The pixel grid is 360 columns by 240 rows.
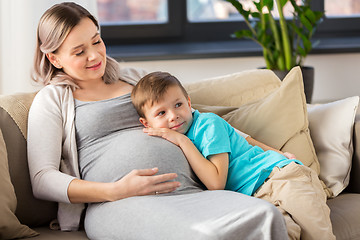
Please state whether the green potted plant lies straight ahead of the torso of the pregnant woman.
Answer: no

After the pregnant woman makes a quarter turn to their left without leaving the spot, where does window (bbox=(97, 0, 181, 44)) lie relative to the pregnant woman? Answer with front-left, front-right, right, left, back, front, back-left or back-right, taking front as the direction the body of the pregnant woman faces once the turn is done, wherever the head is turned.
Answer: front-left

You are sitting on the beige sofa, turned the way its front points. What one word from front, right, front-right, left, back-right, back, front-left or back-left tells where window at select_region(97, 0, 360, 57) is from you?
back

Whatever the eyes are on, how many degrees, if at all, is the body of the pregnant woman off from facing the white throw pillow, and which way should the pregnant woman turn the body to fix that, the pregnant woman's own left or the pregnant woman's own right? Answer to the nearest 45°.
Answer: approximately 45° to the pregnant woman's own left

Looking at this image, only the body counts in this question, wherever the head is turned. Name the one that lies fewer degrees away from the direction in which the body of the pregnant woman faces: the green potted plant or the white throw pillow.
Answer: the white throw pillow

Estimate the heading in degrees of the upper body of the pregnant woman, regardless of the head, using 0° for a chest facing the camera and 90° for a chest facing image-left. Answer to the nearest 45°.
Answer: approximately 315°

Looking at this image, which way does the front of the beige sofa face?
toward the camera

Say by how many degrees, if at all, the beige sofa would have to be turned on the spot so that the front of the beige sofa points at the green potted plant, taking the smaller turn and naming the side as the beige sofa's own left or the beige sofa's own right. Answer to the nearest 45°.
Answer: approximately 180°

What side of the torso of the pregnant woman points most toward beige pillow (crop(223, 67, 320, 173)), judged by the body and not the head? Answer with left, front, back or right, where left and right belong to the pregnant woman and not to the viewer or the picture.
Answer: left

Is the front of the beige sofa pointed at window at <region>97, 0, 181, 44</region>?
no

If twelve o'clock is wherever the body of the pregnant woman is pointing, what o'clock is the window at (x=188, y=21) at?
The window is roughly at 8 o'clock from the pregnant woman.

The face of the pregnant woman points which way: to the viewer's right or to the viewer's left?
to the viewer's right
